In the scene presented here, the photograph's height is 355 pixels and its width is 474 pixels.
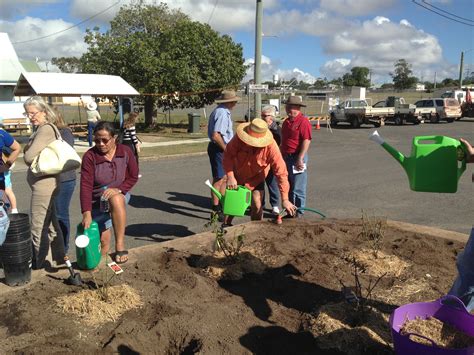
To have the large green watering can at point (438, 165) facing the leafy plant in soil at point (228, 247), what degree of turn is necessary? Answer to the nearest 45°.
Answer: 0° — it already faces it

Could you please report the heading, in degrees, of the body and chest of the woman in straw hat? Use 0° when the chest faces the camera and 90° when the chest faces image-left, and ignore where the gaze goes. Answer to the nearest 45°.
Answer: approximately 0°

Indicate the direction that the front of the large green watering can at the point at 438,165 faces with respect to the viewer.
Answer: facing to the left of the viewer

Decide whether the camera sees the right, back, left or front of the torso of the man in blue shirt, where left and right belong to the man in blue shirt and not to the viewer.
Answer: right

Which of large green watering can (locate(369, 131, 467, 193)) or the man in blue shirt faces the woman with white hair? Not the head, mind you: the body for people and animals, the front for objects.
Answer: the large green watering can

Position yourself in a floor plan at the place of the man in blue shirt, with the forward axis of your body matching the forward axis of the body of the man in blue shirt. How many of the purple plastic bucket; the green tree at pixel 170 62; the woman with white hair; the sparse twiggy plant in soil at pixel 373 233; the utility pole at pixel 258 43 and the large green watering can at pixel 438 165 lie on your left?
2

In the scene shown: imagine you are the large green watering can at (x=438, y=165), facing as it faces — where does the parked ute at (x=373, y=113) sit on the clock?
The parked ute is roughly at 3 o'clock from the large green watering can.
